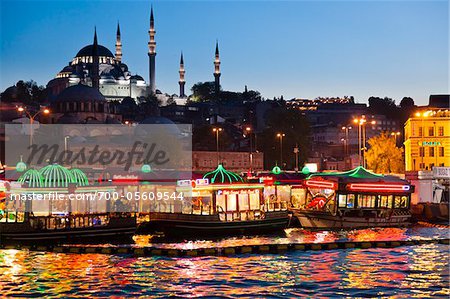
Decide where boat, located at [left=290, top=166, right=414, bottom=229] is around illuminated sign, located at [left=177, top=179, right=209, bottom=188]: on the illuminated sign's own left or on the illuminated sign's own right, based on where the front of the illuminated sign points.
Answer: on the illuminated sign's own left

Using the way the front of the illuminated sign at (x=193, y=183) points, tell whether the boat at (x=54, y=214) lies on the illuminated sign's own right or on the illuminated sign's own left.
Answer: on the illuminated sign's own right
